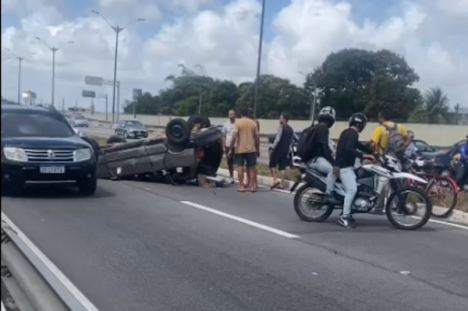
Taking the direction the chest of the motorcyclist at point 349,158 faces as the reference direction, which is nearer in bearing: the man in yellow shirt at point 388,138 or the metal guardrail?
the man in yellow shirt

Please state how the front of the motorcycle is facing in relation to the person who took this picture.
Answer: facing to the right of the viewer

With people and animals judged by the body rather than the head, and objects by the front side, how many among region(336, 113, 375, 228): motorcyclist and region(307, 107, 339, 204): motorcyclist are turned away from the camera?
0

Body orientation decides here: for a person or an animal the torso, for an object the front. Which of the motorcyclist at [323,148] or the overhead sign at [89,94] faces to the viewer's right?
the motorcyclist

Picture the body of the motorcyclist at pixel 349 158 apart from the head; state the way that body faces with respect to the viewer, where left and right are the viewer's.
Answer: facing to the right of the viewer

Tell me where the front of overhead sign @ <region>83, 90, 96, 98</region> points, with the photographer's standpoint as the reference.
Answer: facing the viewer

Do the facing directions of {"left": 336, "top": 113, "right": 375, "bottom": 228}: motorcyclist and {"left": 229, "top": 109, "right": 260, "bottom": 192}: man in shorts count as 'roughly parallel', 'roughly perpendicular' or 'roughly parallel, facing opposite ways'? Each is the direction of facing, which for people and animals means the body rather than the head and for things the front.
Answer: roughly perpendicular
